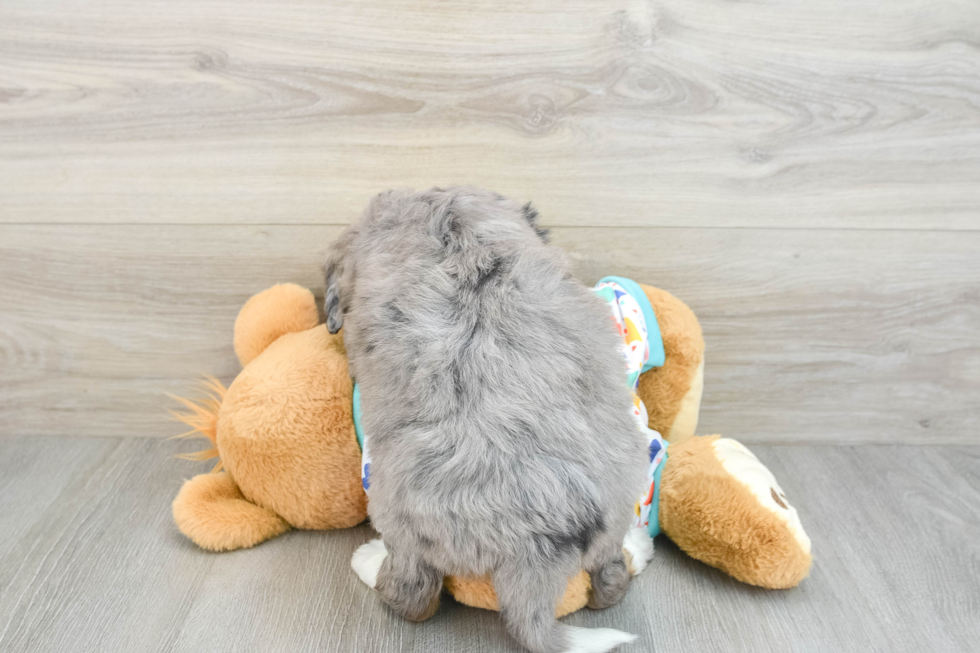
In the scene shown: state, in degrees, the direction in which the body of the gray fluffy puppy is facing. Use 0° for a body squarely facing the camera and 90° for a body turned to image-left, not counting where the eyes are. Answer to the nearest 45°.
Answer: approximately 180°
